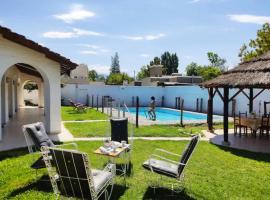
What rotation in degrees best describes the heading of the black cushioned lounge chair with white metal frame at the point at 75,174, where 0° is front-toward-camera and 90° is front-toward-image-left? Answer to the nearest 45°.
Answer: approximately 225°

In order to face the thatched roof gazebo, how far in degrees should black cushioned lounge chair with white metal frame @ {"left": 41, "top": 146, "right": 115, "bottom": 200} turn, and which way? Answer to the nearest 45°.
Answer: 0° — it already faces it

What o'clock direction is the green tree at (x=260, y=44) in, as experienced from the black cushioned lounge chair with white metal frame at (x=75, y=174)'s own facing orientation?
The green tree is roughly at 12 o'clock from the black cushioned lounge chair with white metal frame.

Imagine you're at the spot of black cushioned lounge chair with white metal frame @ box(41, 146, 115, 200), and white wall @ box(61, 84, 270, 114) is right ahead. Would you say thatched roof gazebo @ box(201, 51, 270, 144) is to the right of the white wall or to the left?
right

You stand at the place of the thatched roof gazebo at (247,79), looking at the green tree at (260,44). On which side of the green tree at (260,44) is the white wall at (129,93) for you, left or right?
left

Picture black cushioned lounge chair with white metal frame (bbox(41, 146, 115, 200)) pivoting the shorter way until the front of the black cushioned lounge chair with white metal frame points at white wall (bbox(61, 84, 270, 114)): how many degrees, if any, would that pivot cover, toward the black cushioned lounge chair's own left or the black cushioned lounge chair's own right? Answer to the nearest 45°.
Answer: approximately 45° to the black cushioned lounge chair's own left
